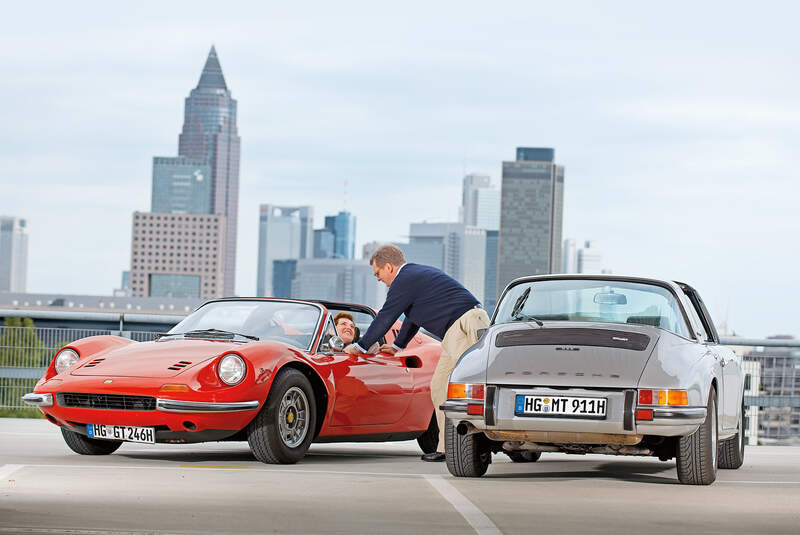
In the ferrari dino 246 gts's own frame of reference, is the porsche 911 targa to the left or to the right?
on its left

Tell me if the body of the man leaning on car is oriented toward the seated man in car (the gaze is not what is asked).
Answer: yes

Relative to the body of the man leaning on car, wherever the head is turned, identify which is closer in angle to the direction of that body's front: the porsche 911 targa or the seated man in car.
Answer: the seated man in car

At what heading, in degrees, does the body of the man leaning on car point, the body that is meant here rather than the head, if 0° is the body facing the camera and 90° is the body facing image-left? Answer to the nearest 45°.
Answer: approximately 90°

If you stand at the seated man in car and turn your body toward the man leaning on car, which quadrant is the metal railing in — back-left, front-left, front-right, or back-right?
back-left

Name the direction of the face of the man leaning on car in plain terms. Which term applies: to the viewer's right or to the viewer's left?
to the viewer's left
